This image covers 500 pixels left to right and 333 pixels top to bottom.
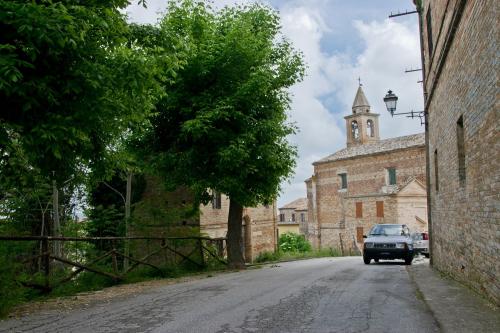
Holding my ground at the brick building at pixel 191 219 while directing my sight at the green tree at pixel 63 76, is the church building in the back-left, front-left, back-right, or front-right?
back-left

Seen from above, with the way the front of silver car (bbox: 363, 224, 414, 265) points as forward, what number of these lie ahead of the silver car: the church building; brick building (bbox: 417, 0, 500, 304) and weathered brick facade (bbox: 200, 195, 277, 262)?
1

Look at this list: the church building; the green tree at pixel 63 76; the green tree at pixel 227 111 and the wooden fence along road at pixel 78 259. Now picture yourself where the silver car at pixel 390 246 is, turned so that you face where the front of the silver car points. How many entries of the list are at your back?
1

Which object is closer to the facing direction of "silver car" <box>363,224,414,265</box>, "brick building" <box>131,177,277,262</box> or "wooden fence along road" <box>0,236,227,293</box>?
the wooden fence along road

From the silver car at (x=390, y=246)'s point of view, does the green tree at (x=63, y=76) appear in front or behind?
in front

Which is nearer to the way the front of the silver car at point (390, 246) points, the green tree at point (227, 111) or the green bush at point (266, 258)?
the green tree

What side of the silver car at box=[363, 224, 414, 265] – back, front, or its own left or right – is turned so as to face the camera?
front

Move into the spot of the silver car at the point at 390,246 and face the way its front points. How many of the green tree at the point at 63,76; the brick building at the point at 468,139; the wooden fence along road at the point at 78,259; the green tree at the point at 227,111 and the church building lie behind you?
1

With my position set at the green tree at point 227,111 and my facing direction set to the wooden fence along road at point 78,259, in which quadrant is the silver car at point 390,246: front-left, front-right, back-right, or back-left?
back-left

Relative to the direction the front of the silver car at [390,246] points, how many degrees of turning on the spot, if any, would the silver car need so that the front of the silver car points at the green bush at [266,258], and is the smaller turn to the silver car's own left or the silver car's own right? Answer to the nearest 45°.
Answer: approximately 135° to the silver car's own right

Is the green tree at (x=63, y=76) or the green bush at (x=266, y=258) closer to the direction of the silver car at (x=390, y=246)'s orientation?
the green tree

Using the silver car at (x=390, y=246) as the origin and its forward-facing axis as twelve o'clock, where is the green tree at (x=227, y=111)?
The green tree is roughly at 2 o'clock from the silver car.

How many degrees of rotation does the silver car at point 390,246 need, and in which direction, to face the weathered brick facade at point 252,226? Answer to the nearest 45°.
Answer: approximately 135° to its right

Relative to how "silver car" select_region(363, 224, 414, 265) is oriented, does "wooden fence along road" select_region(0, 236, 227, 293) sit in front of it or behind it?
in front

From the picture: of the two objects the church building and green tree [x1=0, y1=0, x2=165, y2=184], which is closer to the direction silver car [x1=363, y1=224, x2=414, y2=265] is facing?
the green tree
